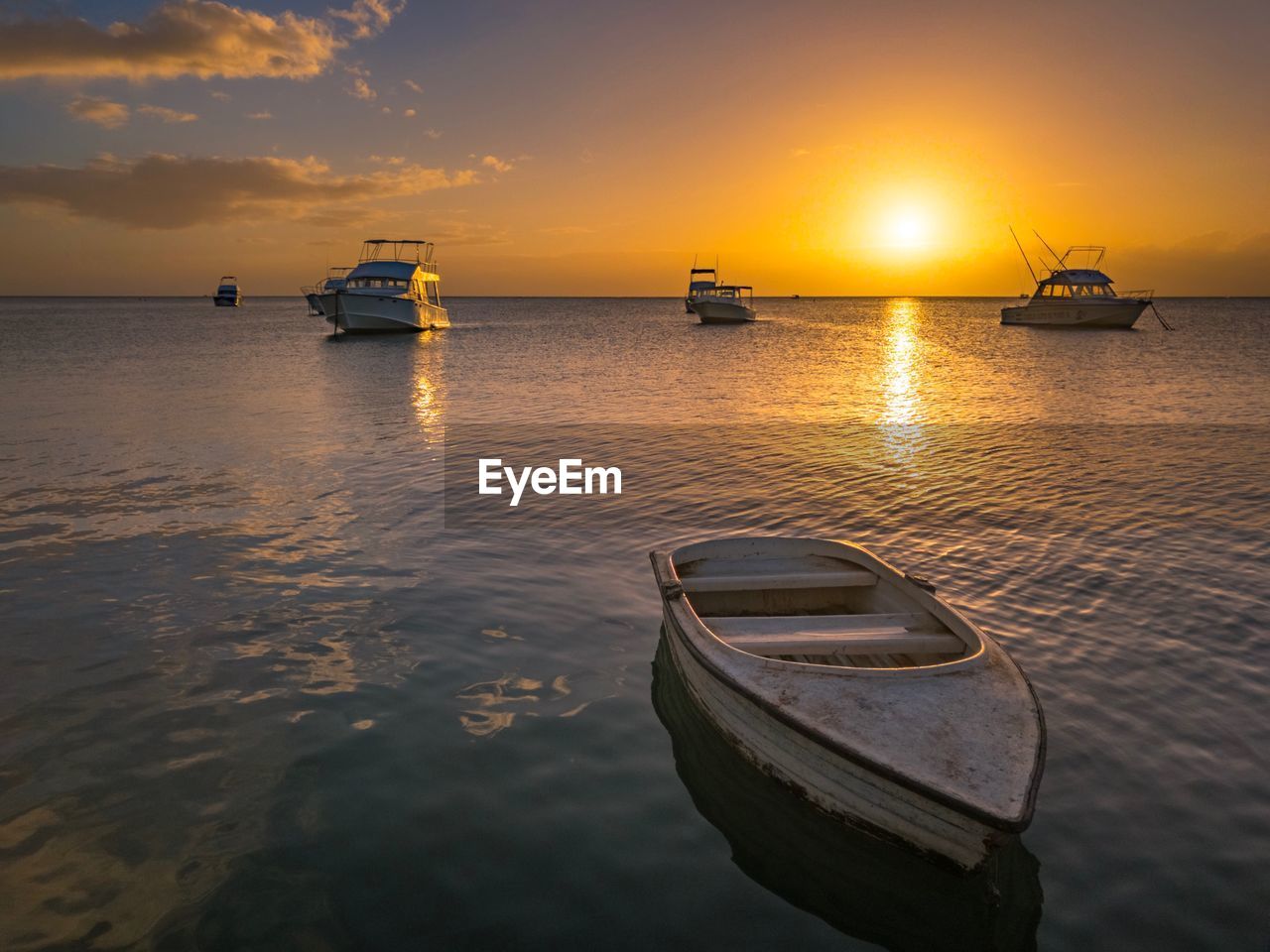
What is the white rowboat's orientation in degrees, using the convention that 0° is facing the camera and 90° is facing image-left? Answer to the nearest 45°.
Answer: approximately 315°
